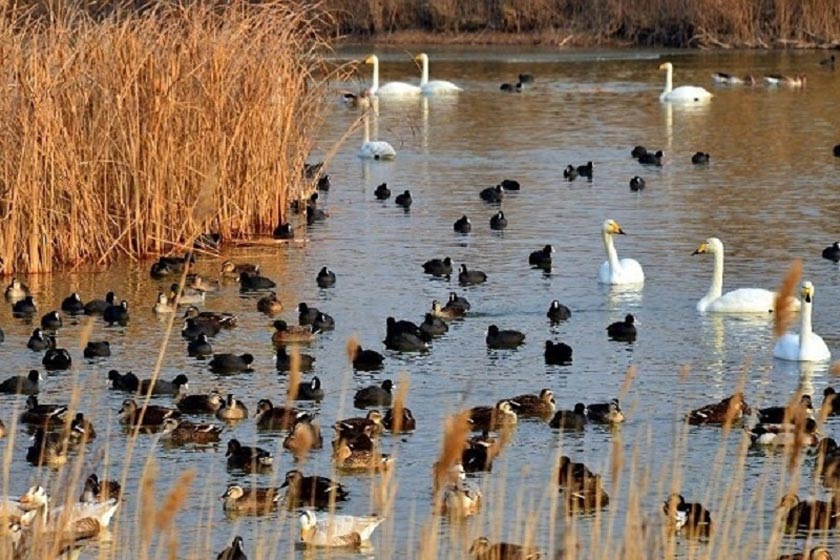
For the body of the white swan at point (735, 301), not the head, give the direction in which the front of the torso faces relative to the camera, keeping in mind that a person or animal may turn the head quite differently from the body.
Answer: to the viewer's left

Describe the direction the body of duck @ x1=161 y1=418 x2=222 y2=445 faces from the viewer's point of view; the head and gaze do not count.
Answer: to the viewer's left

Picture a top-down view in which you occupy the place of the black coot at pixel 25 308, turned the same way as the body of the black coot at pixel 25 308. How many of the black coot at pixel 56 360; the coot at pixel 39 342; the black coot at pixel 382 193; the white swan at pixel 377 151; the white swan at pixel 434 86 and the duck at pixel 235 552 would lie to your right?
3

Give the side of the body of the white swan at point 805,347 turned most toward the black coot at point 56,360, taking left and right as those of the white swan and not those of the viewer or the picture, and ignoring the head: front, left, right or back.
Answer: right

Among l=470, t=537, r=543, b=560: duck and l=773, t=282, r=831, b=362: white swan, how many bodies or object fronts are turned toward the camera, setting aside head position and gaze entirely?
1

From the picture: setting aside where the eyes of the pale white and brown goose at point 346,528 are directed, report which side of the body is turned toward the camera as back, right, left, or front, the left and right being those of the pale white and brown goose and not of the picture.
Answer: left

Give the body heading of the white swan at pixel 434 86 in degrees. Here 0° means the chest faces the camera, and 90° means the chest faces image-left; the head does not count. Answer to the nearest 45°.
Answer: approximately 90°

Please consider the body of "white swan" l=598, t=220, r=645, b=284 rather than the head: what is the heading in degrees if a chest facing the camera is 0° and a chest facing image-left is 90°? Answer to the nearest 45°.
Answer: approximately 45°
